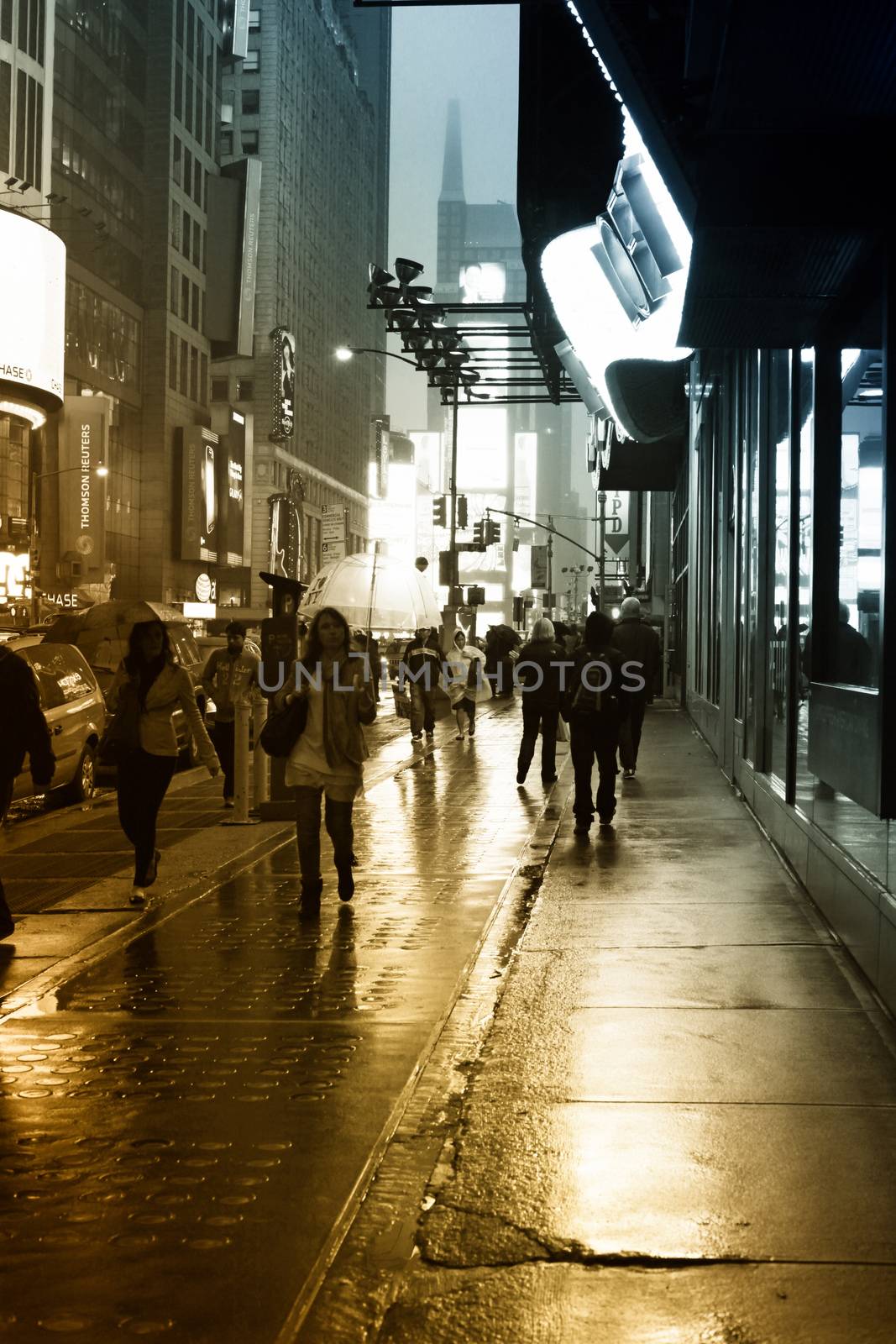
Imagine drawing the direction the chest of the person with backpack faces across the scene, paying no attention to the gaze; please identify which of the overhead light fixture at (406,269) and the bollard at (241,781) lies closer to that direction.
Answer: the overhead light fixture

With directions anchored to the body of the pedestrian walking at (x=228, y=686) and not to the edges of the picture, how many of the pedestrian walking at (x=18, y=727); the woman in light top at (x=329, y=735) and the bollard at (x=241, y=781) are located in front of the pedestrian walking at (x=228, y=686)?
3

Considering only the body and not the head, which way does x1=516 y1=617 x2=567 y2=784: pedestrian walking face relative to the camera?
away from the camera

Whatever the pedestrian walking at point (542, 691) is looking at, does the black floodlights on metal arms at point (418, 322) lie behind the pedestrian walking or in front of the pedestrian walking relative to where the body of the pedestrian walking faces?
in front

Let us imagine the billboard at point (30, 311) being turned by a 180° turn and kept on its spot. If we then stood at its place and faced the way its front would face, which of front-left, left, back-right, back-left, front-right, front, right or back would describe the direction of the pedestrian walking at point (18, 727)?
back-left

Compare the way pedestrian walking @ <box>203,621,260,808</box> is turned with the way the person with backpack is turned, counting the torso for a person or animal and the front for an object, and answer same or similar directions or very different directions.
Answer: very different directions

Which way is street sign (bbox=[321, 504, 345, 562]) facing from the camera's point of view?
toward the camera

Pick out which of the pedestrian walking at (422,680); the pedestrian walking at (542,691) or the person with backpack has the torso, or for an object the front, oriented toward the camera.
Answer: the pedestrian walking at (422,680)

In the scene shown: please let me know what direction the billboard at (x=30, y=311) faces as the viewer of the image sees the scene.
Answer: facing the viewer and to the right of the viewer

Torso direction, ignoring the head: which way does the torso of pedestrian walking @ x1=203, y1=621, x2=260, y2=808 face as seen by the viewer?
toward the camera

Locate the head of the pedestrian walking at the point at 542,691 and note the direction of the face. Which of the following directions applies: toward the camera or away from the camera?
away from the camera

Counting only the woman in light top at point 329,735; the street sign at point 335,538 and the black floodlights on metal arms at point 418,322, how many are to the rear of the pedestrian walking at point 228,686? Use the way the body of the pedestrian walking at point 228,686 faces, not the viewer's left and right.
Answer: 2
